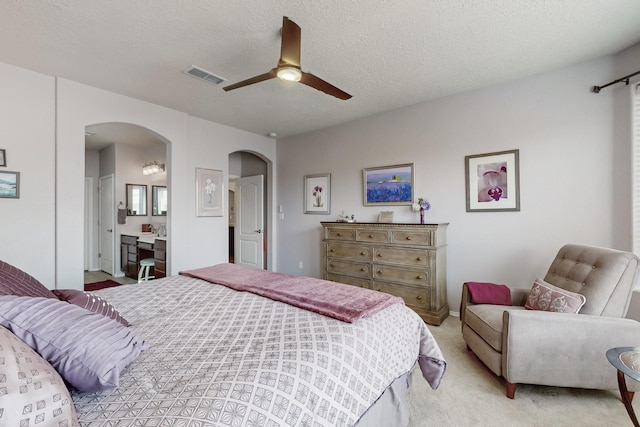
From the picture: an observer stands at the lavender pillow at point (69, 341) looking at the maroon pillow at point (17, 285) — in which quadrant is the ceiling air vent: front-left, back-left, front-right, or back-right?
front-right

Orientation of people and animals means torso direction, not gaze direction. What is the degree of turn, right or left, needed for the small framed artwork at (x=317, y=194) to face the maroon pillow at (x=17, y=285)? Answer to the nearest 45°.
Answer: approximately 45° to its left

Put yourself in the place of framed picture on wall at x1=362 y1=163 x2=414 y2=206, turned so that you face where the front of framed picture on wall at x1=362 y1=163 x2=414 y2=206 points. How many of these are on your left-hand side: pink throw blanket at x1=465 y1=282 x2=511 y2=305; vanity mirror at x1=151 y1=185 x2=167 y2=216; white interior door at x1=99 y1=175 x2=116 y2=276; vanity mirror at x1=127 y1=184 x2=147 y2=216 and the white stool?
1

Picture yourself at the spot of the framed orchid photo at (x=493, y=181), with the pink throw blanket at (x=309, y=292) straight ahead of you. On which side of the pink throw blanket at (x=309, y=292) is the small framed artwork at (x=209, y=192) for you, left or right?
right

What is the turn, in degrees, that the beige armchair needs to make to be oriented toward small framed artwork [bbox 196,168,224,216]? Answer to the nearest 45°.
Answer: approximately 45° to its right

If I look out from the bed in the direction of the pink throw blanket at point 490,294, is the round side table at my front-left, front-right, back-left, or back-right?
front-right

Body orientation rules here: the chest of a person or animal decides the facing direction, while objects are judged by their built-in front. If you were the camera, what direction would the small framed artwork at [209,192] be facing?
facing the viewer and to the right of the viewer

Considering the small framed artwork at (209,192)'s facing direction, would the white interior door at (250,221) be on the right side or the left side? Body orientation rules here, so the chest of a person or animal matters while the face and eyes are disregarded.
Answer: on its left

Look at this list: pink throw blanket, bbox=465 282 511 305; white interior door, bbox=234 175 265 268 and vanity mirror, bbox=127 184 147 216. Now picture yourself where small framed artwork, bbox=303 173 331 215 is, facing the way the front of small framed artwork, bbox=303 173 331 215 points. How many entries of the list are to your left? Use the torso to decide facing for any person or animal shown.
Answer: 1

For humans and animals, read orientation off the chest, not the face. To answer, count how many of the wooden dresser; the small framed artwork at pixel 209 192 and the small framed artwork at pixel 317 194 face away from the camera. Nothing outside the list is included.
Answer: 0

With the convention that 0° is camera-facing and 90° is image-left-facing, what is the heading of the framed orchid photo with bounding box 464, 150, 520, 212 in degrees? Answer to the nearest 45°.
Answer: approximately 45°

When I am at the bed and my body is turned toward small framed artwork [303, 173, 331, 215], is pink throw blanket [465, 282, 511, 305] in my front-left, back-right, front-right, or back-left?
front-right

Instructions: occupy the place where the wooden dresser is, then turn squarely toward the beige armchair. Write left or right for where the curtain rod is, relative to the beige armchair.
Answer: left

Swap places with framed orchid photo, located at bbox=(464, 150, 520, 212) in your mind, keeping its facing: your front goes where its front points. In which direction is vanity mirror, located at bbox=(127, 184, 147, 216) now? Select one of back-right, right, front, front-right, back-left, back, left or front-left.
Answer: front-right

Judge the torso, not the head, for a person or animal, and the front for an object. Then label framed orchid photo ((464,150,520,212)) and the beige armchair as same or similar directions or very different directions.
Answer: same or similar directions

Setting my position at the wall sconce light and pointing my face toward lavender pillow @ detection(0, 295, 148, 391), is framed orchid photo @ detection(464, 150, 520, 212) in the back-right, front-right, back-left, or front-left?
front-left

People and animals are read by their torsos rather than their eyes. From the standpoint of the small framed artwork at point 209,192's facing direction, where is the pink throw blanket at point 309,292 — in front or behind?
in front

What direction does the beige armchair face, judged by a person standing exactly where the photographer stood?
facing the viewer and to the left of the viewer

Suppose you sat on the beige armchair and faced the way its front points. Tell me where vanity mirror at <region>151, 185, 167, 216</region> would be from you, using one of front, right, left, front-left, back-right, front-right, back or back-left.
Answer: front-right

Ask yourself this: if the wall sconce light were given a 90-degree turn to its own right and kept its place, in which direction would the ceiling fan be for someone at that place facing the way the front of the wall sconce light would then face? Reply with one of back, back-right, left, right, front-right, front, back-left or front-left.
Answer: back-left
